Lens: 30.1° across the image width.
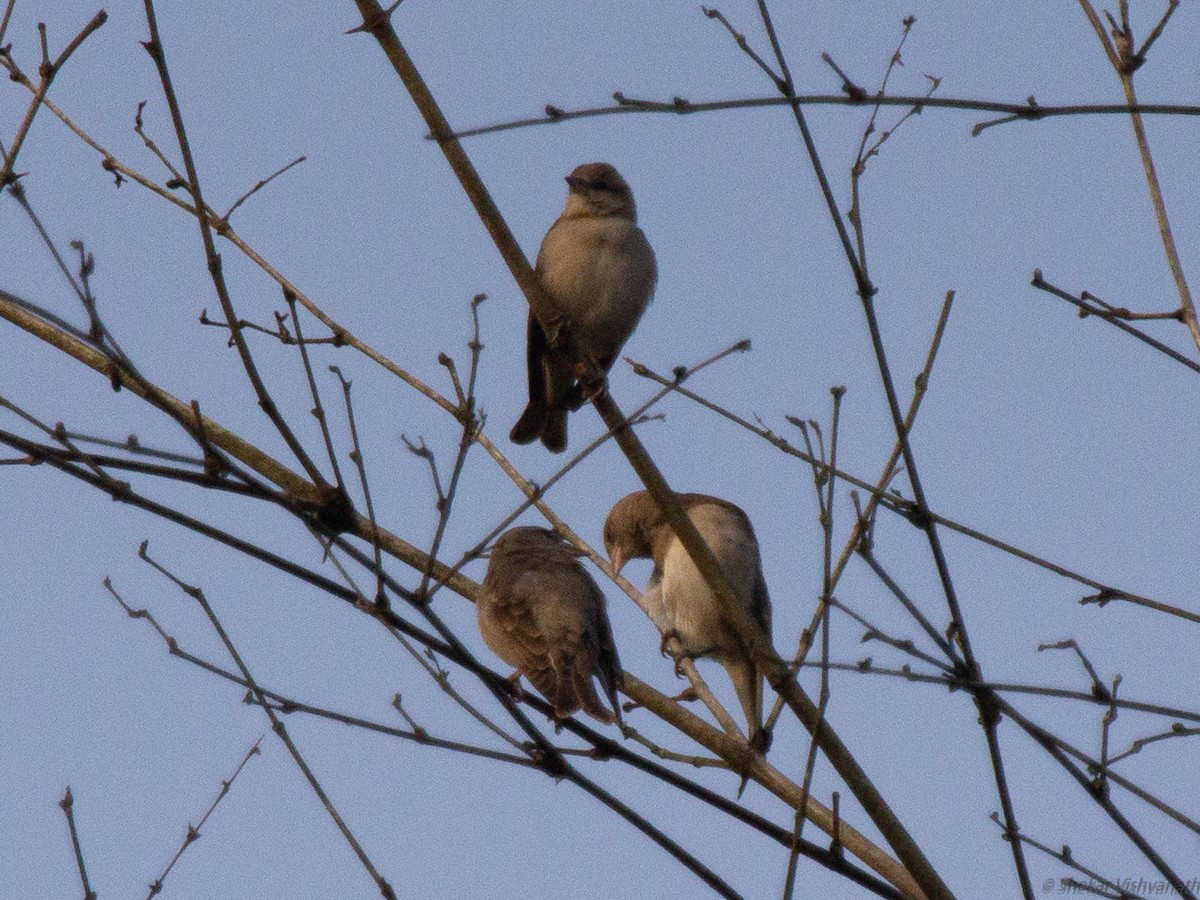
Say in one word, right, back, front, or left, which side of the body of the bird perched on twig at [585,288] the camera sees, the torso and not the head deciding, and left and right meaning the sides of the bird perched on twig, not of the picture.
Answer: front

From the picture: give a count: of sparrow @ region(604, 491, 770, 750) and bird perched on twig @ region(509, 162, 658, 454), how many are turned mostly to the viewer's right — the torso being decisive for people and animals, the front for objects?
0

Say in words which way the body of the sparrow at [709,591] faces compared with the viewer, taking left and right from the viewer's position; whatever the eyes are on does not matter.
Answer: facing the viewer and to the left of the viewer
